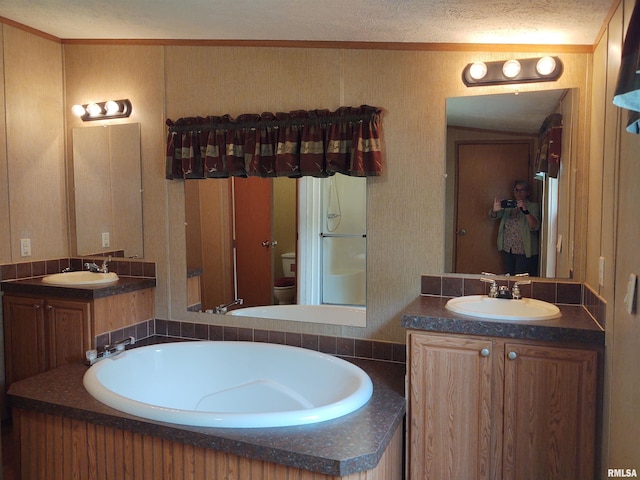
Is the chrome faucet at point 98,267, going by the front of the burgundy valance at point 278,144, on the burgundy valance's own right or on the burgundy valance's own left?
on the burgundy valance's own right

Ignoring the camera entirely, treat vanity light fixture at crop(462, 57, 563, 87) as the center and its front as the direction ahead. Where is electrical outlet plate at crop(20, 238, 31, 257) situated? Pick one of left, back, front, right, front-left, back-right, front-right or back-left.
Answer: right

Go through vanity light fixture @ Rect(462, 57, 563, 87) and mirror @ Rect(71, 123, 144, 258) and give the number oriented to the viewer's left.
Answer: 0

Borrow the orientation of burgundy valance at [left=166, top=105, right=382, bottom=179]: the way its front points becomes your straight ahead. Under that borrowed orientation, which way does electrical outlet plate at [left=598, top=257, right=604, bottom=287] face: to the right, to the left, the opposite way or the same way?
to the right

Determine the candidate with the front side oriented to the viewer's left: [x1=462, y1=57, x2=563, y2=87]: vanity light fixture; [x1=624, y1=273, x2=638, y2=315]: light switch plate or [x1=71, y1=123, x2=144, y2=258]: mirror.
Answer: the light switch plate

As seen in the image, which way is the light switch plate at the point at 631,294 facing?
to the viewer's left

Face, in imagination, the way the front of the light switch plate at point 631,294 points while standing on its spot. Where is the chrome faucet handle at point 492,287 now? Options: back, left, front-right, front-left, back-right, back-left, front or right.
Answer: front-right

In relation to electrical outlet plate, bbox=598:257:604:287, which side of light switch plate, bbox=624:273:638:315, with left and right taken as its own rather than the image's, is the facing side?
right

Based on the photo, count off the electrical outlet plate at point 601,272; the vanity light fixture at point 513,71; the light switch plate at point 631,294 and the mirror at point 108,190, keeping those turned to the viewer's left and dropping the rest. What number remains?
2

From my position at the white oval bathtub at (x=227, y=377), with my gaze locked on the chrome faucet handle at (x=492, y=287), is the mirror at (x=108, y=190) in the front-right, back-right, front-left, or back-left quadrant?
back-left

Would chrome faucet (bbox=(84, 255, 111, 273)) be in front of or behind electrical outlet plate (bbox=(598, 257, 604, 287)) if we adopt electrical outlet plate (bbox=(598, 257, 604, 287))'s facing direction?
in front

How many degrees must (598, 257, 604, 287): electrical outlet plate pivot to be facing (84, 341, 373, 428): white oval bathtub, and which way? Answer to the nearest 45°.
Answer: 0° — it already faces it

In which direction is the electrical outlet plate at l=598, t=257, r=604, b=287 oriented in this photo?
to the viewer's left

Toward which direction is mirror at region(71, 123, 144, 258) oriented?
toward the camera

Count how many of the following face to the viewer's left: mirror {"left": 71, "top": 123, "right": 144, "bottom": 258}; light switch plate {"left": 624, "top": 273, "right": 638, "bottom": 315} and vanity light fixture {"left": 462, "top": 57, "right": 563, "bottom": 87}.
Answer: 1
